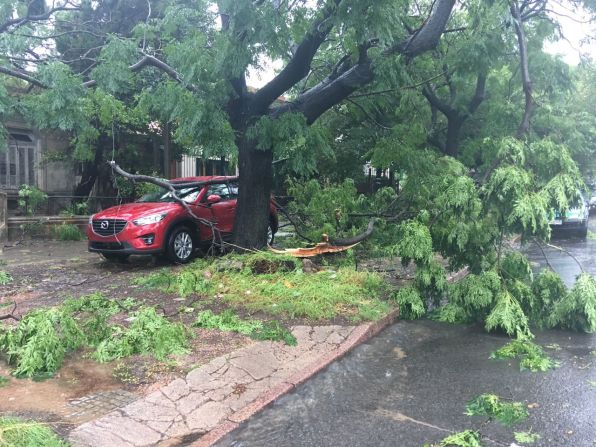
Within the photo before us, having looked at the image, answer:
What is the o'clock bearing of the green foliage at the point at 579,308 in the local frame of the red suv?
The green foliage is roughly at 9 o'clock from the red suv.

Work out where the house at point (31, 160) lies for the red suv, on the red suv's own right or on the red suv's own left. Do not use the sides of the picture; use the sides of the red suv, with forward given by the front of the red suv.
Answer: on the red suv's own right

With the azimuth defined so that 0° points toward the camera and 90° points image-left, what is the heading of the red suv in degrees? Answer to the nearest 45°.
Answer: approximately 45°

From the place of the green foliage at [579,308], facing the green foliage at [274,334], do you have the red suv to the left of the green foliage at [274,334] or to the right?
right

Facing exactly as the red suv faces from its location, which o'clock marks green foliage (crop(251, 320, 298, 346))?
The green foliage is roughly at 10 o'clock from the red suv.
